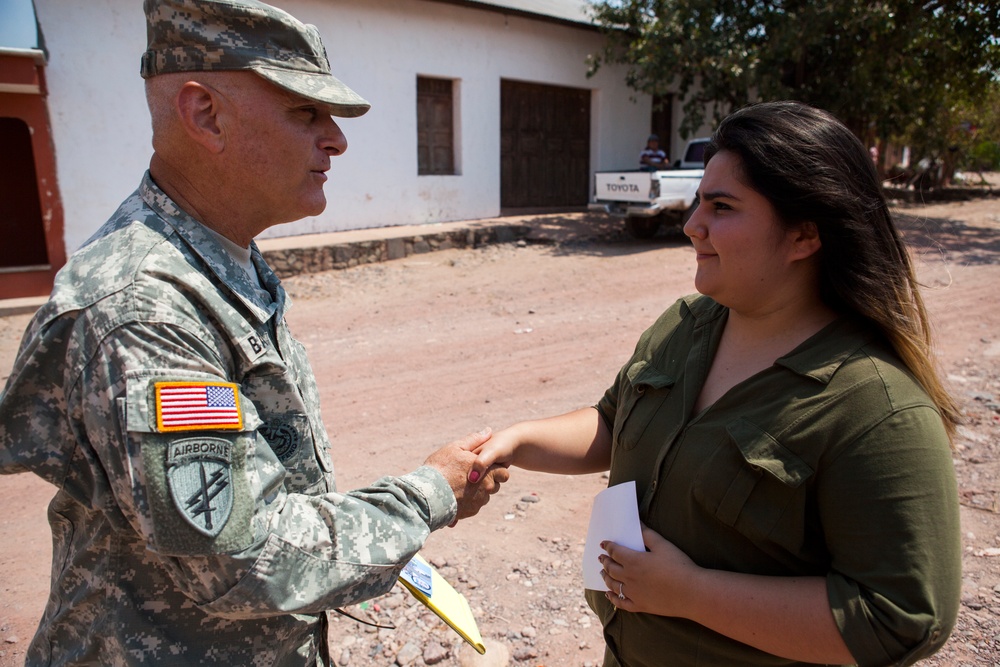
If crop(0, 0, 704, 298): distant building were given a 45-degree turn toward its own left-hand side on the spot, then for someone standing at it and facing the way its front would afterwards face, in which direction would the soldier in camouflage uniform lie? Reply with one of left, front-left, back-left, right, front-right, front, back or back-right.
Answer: right

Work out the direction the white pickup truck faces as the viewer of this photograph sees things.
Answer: facing away from the viewer and to the right of the viewer

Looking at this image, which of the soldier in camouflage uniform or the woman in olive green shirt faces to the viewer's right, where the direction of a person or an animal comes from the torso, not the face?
the soldier in camouflage uniform

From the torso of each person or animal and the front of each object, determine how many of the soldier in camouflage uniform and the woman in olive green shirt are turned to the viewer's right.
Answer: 1

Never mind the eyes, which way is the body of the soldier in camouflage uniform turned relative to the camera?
to the viewer's right

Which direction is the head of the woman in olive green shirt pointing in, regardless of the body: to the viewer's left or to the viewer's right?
to the viewer's left

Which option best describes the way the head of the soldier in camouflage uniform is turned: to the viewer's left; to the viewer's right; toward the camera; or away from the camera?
to the viewer's right

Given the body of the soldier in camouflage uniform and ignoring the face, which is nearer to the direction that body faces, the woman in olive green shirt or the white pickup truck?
the woman in olive green shirt

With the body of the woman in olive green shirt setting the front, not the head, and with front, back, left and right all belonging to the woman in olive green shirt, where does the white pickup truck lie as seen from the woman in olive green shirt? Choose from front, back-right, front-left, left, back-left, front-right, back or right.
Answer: back-right

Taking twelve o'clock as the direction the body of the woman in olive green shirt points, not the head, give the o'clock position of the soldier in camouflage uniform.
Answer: The soldier in camouflage uniform is roughly at 1 o'clock from the woman in olive green shirt.

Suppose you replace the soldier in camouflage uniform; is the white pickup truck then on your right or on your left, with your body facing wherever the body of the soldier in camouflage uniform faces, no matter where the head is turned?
on your left
